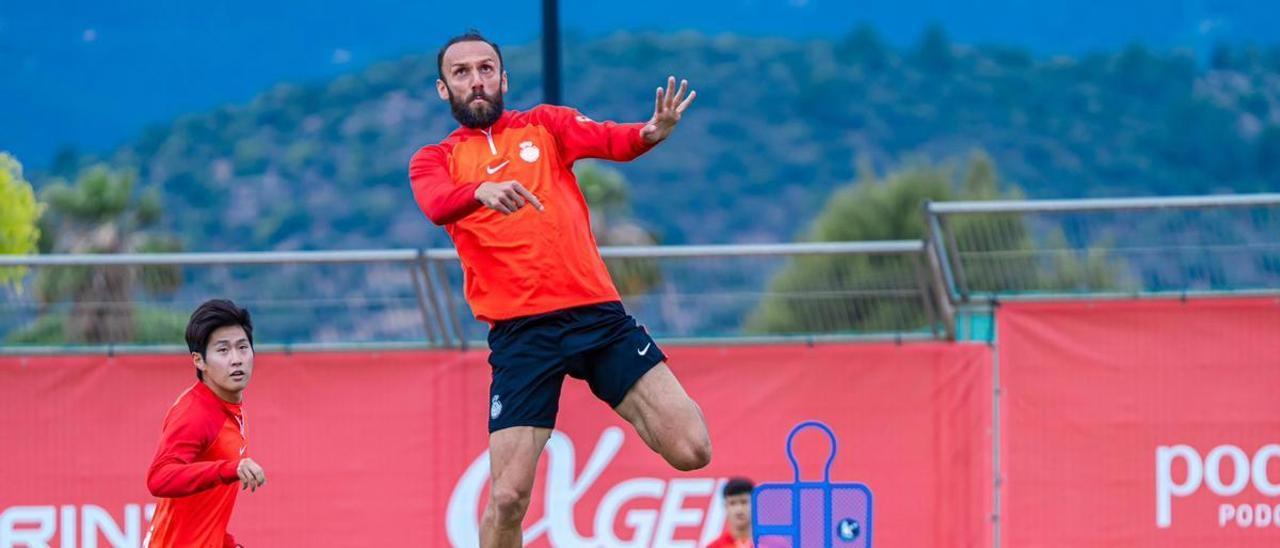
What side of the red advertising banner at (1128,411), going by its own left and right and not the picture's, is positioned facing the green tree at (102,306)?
right

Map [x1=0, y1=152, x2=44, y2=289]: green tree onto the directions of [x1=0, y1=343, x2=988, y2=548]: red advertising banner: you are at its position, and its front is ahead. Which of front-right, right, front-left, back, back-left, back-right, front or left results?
back-right

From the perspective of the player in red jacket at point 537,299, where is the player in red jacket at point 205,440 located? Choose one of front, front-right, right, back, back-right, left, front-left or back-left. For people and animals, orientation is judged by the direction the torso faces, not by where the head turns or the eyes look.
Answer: right

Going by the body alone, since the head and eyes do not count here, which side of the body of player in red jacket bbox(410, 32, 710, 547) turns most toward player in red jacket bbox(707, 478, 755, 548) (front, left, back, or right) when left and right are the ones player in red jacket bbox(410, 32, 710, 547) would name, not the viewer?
back

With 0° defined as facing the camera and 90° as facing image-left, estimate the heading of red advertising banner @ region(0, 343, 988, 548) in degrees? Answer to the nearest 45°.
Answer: approximately 0°

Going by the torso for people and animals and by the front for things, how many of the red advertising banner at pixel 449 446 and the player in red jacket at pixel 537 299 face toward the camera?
2
